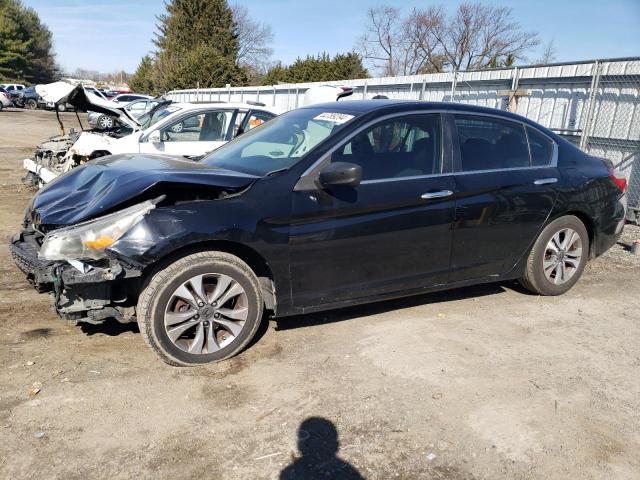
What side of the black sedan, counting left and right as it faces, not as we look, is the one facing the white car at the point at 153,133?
right

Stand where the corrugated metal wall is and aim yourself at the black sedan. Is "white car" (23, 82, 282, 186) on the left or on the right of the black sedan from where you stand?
right

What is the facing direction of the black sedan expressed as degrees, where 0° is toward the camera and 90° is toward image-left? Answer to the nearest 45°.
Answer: approximately 45°

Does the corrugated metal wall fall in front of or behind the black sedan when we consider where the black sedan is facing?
behind

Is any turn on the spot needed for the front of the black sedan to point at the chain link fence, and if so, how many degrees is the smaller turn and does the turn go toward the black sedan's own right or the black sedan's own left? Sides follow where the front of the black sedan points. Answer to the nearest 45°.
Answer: approximately 180°
